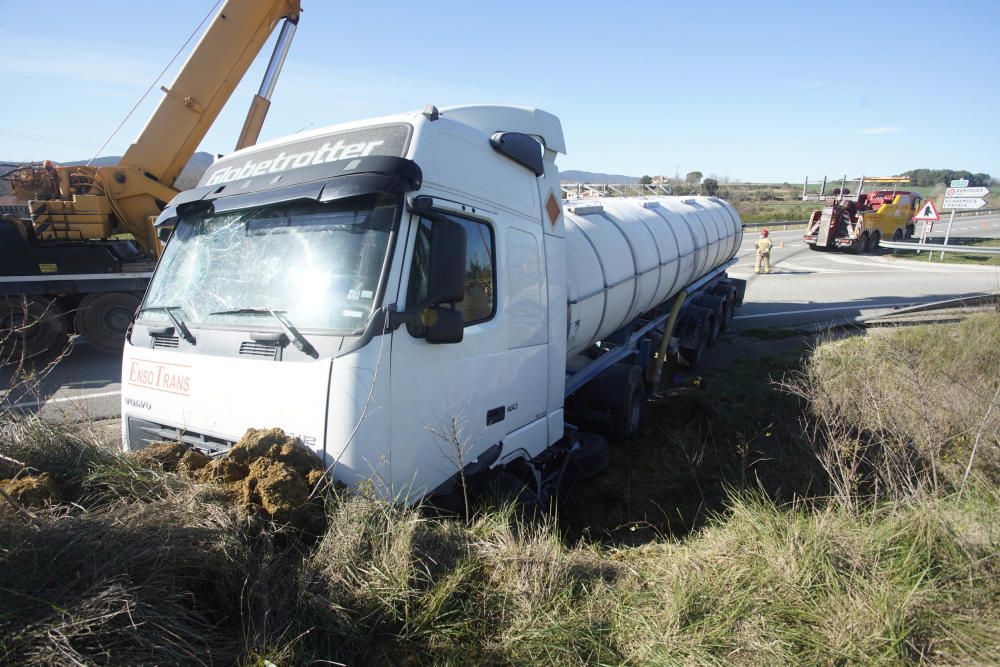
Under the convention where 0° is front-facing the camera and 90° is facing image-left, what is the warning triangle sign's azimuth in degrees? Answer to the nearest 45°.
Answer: approximately 0°

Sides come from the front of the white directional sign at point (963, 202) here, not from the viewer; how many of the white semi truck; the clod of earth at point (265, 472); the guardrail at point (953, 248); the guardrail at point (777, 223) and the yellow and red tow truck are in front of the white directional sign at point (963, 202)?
3

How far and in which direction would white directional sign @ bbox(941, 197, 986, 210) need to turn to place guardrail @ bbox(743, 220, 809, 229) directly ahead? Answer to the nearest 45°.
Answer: approximately 135° to its right

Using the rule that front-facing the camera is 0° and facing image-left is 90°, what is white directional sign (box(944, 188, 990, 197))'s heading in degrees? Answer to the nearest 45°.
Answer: approximately 0°

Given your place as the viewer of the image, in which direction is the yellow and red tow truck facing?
facing away from the viewer and to the right of the viewer

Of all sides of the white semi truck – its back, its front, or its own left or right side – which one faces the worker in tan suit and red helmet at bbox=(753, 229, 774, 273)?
back

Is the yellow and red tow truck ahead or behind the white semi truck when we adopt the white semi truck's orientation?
behind
